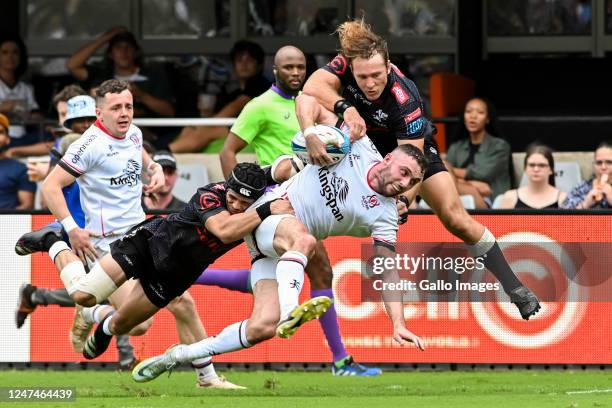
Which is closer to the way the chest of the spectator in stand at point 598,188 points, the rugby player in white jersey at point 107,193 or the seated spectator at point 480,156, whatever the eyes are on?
the rugby player in white jersey

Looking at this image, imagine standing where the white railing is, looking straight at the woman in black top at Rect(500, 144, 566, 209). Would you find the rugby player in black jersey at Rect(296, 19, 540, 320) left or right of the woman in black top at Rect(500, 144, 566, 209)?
right

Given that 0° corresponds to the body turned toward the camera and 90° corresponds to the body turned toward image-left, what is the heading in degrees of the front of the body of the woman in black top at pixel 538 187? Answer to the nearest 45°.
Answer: approximately 0°

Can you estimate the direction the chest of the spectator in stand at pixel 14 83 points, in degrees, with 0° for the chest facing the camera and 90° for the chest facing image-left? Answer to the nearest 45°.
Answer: approximately 0°

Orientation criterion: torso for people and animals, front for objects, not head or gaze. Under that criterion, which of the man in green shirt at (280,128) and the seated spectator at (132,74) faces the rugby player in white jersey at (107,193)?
the seated spectator
